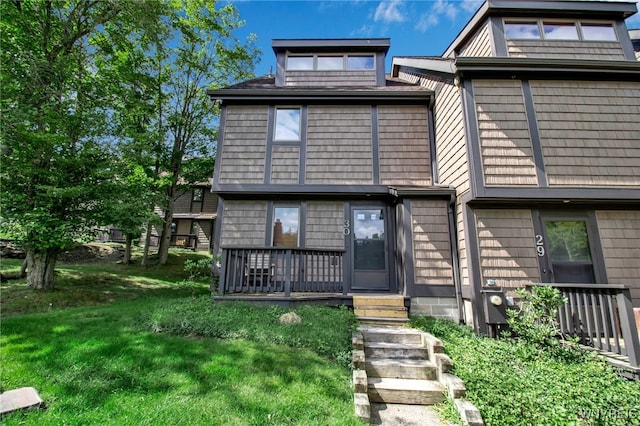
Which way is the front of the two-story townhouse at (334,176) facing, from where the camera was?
facing the viewer

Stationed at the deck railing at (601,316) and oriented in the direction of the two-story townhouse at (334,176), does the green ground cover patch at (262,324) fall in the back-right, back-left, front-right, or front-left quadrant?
front-left

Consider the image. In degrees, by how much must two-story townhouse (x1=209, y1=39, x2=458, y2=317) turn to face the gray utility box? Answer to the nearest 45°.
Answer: approximately 45° to its left

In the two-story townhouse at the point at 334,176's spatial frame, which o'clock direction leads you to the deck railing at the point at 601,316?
The deck railing is roughly at 10 o'clock from the two-story townhouse.

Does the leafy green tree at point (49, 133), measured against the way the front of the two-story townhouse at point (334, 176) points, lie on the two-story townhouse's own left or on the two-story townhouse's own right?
on the two-story townhouse's own right

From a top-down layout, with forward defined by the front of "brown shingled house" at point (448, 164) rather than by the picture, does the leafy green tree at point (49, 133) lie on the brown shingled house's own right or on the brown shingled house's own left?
on the brown shingled house's own right

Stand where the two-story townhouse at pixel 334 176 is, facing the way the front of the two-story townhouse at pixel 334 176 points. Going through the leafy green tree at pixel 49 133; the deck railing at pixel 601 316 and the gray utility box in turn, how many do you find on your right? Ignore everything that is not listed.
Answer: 1

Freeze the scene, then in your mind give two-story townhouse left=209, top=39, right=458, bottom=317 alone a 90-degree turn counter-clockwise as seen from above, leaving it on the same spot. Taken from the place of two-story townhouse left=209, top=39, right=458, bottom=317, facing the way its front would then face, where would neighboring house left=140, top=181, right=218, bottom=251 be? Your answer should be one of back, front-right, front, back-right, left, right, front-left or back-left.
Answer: back-left
